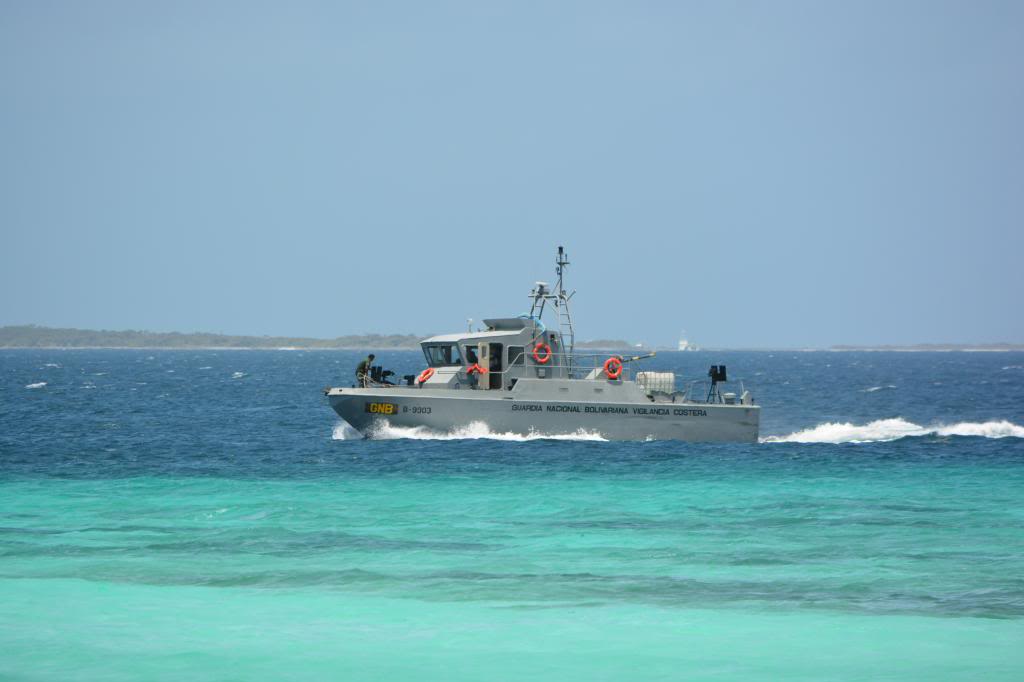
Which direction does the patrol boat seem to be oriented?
to the viewer's left
